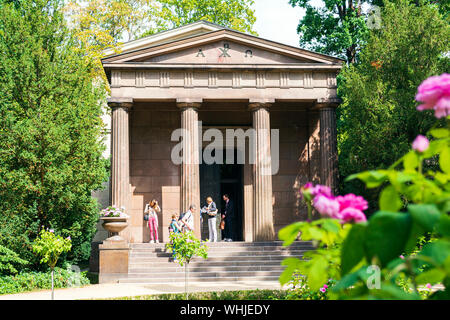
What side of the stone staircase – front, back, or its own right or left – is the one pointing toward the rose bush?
front

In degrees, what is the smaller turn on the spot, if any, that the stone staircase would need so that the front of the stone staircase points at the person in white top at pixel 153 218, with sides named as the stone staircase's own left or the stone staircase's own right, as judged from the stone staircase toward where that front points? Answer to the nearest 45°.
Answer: approximately 135° to the stone staircase's own right

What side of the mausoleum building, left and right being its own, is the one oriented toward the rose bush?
front

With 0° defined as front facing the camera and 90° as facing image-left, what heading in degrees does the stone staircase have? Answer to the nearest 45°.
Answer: approximately 0°

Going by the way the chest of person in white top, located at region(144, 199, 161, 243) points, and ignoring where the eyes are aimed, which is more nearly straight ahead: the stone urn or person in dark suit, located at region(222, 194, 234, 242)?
the stone urn

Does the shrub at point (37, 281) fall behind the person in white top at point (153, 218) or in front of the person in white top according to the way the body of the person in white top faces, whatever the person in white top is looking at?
in front

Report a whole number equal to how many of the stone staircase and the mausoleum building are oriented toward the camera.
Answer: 2

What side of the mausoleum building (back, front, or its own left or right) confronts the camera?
front

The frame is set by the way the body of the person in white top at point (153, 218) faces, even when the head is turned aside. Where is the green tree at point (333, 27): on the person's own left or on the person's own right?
on the person's own left

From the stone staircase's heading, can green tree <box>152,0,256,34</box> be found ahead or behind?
behind
